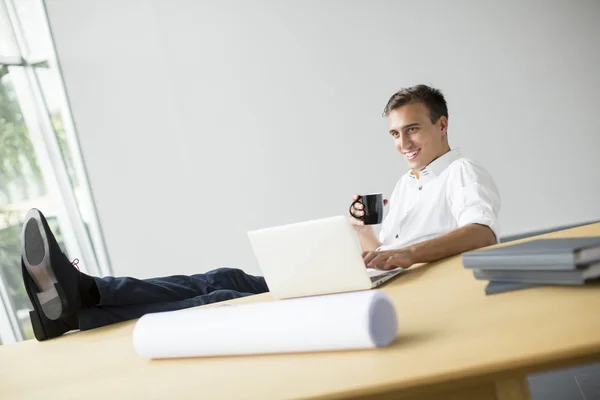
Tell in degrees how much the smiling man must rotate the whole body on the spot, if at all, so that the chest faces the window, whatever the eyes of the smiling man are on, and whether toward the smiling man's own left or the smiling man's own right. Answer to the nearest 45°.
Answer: approximately 90° to the smiling man's own right

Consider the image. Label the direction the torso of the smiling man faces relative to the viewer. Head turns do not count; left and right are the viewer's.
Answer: facing the viewer and to the left of the viewer

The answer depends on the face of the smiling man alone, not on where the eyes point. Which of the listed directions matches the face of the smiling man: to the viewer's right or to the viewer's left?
to the viewer's left

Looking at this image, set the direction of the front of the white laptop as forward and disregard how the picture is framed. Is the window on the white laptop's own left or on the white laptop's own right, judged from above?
on the white laptop's own left

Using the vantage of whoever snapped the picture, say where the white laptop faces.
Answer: facing away from the viewer and to the right of the viewer

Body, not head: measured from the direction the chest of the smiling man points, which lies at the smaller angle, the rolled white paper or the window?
the rolled white paper
